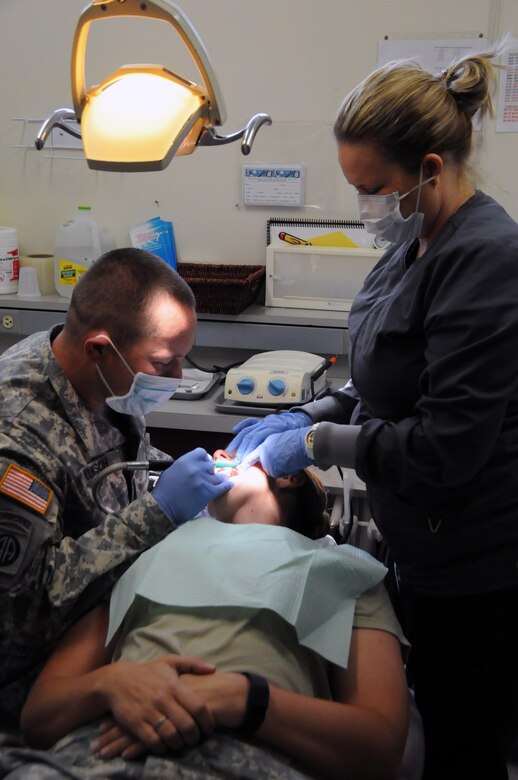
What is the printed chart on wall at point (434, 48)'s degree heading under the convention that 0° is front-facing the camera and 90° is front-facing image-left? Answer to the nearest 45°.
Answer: approximately 0°

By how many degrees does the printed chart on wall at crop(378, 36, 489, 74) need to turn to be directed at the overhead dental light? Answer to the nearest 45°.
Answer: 0° — it already faces it

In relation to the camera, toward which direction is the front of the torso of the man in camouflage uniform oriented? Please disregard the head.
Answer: to the viewer's right

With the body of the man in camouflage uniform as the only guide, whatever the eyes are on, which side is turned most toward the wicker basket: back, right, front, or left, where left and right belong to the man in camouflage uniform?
left

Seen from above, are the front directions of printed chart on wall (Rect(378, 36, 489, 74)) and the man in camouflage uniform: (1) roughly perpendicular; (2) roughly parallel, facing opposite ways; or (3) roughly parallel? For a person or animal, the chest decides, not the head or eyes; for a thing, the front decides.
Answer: roughly perpendicular

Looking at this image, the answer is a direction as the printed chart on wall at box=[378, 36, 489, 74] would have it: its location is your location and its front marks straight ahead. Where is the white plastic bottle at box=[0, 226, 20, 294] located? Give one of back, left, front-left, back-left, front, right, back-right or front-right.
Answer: right

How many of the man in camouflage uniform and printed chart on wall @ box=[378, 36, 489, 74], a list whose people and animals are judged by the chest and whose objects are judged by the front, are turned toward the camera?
1

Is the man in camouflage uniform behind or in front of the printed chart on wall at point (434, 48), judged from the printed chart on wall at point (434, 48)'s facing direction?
in front

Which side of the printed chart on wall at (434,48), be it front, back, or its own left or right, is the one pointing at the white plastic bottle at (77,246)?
right
